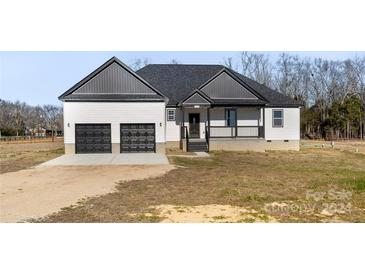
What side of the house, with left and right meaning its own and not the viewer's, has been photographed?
front
